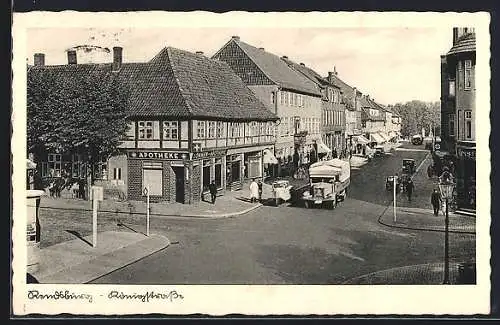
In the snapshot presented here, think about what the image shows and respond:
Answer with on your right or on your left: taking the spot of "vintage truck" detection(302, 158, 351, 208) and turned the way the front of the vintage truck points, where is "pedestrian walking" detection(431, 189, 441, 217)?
on your left

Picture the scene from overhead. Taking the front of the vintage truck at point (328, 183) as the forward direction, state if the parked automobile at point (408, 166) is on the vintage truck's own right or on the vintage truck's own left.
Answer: on the vintage truck's own left

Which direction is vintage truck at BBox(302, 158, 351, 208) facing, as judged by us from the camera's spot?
facing the viewer and to the left of the viewer
